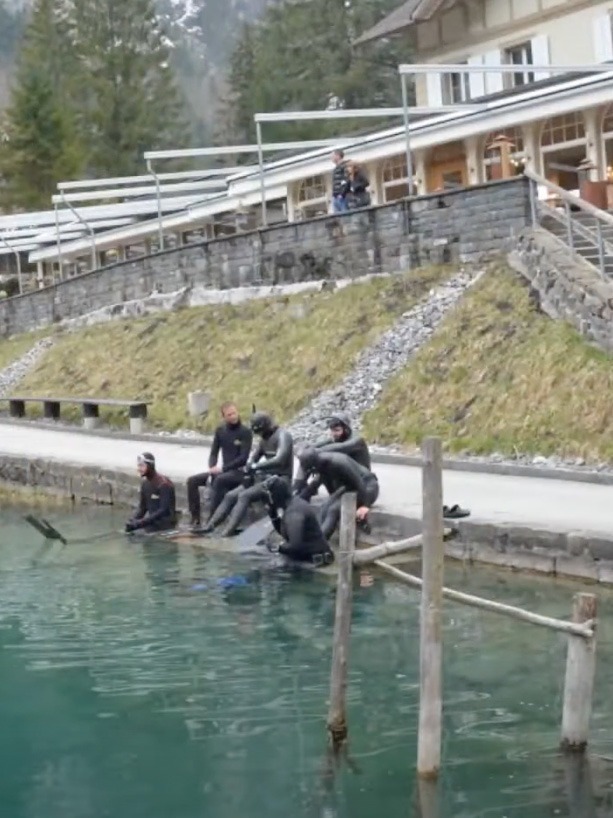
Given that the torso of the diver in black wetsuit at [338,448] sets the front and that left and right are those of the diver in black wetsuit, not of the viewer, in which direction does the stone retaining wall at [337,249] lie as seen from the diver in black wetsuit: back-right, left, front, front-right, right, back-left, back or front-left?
back-right

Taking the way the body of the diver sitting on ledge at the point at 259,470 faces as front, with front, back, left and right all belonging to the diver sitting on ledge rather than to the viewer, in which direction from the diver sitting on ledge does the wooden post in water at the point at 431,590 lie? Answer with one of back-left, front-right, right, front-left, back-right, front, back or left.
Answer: front-left

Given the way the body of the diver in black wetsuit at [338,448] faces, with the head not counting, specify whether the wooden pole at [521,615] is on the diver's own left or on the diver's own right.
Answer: on the diver's own left

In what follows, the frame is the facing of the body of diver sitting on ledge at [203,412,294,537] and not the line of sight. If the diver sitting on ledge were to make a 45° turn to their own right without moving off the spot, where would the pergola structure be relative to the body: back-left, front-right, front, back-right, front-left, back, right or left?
right

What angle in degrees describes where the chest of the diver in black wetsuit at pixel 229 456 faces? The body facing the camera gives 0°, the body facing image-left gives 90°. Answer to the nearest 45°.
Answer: approximately 45°

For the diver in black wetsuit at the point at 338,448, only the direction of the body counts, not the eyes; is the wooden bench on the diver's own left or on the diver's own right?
on the diver's own right

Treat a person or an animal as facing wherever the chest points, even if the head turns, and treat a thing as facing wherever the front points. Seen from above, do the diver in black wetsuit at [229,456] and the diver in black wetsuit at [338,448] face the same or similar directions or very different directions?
same or similar directions

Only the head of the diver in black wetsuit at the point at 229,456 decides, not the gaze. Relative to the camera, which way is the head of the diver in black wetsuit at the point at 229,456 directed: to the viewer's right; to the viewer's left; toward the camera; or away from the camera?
toward the camera

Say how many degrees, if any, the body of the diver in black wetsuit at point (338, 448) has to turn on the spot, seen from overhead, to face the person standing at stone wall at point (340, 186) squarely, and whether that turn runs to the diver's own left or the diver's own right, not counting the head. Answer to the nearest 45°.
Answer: approximately 135° to the diver's own right

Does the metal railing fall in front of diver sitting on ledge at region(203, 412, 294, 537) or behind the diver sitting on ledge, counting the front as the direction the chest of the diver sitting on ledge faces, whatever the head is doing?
behind

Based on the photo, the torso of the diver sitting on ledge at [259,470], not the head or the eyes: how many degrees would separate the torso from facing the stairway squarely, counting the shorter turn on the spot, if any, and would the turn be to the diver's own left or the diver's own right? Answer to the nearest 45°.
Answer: approximately 180°

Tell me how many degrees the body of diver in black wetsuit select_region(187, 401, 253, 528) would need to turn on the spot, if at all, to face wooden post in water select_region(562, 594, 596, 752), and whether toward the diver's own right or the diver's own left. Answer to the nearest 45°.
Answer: approximately 45° to the diver's own left

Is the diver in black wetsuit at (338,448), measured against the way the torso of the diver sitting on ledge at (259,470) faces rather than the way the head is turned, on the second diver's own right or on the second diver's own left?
on the second diver's own left

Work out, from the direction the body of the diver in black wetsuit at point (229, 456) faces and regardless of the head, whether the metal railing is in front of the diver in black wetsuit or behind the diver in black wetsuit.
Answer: behind

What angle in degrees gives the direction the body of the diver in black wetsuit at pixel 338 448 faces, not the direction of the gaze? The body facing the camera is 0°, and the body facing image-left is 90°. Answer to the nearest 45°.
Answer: approximately 45°

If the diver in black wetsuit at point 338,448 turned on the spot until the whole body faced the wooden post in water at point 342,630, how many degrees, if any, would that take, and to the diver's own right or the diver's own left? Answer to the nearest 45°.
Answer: approximately 45° to the diver's own left

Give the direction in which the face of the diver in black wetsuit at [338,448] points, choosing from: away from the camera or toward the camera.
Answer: toward the camera

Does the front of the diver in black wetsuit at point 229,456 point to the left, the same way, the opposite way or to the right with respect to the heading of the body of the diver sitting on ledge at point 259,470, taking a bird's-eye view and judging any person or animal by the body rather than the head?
the same way
